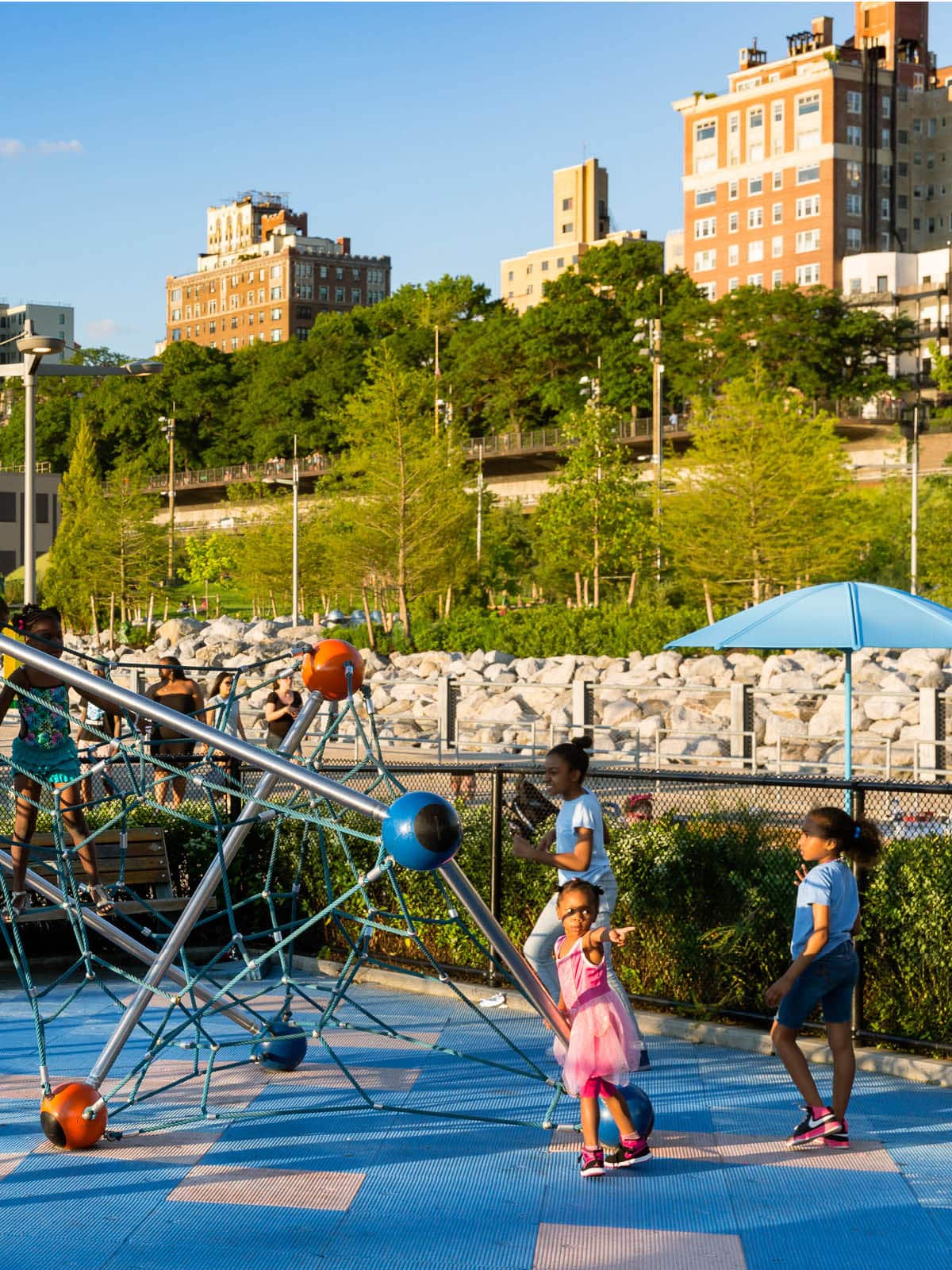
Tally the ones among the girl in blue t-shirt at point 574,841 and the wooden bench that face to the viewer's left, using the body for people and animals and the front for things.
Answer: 1

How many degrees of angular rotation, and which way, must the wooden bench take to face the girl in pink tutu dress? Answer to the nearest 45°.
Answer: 0° — it already faces them

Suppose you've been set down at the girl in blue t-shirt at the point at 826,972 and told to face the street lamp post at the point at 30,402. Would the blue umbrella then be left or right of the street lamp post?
right

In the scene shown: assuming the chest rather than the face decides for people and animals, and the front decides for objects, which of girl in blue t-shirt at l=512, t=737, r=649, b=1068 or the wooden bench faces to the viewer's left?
the girl in blue t-shirt

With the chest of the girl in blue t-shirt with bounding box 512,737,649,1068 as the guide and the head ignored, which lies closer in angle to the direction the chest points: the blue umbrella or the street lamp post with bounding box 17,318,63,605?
the street lamp post

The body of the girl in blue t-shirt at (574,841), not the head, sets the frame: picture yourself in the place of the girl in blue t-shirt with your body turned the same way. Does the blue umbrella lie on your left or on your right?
on your right

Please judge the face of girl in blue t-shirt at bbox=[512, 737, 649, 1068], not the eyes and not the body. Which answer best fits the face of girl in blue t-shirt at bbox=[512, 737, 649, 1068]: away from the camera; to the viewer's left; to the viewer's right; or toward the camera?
to the viewer's left

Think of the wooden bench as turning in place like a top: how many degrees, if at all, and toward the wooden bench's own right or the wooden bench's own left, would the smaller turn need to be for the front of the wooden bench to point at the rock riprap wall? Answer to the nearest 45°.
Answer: approximately 135° to the wooden bench's own left

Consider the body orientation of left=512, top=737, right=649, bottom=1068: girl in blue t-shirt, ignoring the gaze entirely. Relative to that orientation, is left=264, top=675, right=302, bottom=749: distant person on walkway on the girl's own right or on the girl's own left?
on the girl's own right

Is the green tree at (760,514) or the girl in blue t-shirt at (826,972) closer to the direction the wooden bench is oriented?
the girl in blue t-shirt

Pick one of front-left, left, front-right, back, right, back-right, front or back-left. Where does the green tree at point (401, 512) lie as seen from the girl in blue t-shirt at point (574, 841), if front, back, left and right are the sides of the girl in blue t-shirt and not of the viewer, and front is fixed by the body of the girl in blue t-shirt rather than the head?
right

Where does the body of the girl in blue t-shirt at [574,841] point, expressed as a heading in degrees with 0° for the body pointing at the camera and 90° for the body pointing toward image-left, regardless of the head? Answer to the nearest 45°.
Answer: approximately 90°

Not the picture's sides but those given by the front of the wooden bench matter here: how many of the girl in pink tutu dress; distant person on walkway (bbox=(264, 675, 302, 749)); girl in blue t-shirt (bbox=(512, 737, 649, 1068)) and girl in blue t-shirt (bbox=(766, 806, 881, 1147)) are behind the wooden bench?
1

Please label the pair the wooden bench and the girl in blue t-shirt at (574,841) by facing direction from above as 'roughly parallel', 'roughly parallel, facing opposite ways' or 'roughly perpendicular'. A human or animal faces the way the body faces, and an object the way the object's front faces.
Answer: roughly perpendicular

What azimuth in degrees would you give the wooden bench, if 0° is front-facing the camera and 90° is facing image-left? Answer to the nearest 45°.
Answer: approximately 0°

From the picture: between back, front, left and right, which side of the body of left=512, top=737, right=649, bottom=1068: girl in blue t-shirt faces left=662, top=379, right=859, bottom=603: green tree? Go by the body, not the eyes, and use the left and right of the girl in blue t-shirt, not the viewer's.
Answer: right

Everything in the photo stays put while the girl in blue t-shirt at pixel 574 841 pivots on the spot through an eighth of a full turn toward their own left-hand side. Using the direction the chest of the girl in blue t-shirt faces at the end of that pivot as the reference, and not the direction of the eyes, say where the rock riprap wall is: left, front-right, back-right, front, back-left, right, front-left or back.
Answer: back-right
